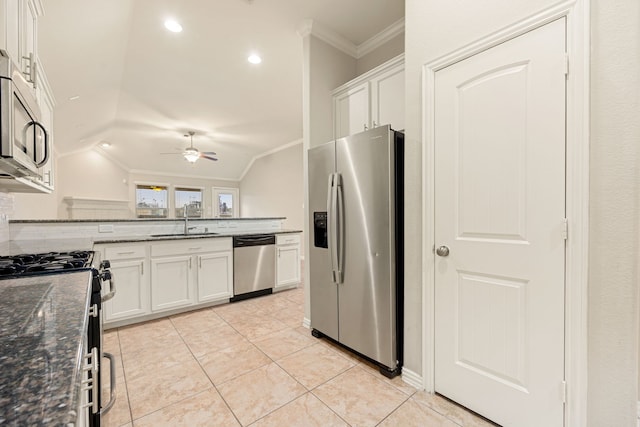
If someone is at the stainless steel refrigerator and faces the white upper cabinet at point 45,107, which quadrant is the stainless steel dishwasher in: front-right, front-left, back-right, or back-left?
front-right

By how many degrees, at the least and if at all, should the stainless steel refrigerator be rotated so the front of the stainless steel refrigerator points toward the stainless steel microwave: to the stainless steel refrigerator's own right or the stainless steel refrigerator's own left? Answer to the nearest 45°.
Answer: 0° — it already faces it

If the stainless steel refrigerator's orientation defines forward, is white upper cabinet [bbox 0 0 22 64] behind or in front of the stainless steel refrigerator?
in front

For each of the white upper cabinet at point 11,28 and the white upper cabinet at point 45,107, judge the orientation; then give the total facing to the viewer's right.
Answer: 2

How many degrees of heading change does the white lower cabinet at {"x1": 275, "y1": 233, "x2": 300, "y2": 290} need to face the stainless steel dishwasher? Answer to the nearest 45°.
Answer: approximately 90° to its right

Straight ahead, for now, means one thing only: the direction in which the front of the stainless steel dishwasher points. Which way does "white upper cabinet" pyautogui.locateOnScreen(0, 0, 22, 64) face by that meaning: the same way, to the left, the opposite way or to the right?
to the left

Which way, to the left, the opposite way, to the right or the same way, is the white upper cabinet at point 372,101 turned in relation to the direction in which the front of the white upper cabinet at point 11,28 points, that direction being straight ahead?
the opposite way

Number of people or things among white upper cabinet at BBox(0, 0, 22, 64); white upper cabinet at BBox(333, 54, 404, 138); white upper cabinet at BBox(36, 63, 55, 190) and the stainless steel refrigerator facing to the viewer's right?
2

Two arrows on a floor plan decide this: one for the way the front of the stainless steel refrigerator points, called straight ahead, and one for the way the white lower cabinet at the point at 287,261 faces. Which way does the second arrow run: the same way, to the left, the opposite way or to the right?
to the left

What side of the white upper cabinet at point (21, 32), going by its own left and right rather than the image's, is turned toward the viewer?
right

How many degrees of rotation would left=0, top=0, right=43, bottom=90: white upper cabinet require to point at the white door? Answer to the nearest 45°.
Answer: approximately 45° to its right

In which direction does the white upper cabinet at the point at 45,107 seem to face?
to the viewer's right

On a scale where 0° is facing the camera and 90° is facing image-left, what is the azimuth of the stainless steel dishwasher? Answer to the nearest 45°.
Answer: approximately 315°

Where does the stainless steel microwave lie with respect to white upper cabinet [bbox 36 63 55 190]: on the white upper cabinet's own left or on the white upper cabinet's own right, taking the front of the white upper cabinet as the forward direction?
on the white upper cabinet's own right

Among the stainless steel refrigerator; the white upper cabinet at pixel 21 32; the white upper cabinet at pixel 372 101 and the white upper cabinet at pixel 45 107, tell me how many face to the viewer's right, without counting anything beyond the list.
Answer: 2

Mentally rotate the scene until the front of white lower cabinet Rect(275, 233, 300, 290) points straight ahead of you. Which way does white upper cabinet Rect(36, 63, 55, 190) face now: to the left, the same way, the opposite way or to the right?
to the left

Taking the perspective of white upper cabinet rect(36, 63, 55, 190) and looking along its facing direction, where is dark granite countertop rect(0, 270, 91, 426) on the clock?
The dark granite countertop is roughly at 3 o'clock from the white upper cabinet.
